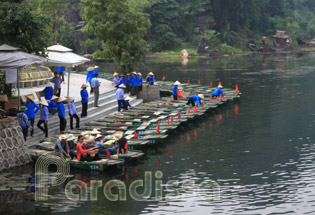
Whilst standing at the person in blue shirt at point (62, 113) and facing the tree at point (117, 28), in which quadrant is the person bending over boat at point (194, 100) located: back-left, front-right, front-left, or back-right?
front-right

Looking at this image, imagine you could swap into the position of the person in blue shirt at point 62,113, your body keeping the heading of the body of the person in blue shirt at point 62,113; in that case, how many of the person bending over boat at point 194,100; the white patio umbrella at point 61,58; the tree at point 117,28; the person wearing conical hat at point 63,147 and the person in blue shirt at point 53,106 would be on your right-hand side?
1

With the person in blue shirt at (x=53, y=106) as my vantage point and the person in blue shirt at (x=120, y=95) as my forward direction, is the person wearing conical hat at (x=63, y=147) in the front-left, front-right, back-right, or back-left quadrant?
back-right

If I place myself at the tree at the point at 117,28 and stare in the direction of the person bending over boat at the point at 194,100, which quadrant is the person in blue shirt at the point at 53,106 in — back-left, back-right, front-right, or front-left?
front-right

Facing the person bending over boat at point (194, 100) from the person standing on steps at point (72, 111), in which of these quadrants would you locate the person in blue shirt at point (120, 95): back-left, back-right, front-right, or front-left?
front-left

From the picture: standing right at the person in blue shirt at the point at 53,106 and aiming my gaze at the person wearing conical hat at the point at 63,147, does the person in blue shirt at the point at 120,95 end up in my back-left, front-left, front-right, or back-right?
back-left

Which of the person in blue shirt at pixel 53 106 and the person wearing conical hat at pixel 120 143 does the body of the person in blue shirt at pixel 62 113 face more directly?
the person wearing conical hat

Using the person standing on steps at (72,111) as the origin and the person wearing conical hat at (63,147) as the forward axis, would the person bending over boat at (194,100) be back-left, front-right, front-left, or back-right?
back-left
